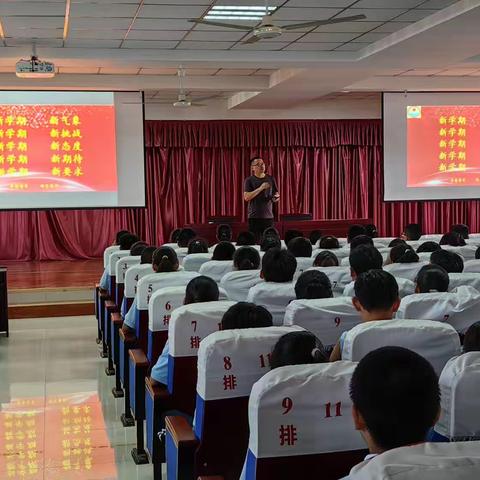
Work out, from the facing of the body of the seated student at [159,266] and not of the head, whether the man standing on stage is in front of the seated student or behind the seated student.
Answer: in front

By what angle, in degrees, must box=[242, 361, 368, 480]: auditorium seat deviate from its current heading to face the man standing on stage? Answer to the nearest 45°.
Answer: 0° — it already faces them

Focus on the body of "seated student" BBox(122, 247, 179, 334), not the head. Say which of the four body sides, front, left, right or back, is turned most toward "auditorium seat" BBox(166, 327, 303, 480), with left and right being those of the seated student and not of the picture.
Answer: back

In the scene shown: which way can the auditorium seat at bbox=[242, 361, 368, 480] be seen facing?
away from the camera

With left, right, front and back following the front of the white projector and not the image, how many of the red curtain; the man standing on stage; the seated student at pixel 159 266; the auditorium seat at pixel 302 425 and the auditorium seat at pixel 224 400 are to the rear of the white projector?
3

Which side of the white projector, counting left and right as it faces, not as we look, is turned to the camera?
back

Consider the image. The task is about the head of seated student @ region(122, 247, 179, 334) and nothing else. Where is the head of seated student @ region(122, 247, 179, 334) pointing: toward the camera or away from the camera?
away from the camera

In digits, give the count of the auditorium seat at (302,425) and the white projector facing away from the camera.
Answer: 2

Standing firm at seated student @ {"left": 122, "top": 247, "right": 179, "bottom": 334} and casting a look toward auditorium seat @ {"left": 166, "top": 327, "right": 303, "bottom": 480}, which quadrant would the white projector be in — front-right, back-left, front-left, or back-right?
back-right

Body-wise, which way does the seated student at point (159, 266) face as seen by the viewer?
away from the camera

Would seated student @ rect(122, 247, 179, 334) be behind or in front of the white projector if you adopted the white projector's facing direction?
behind
